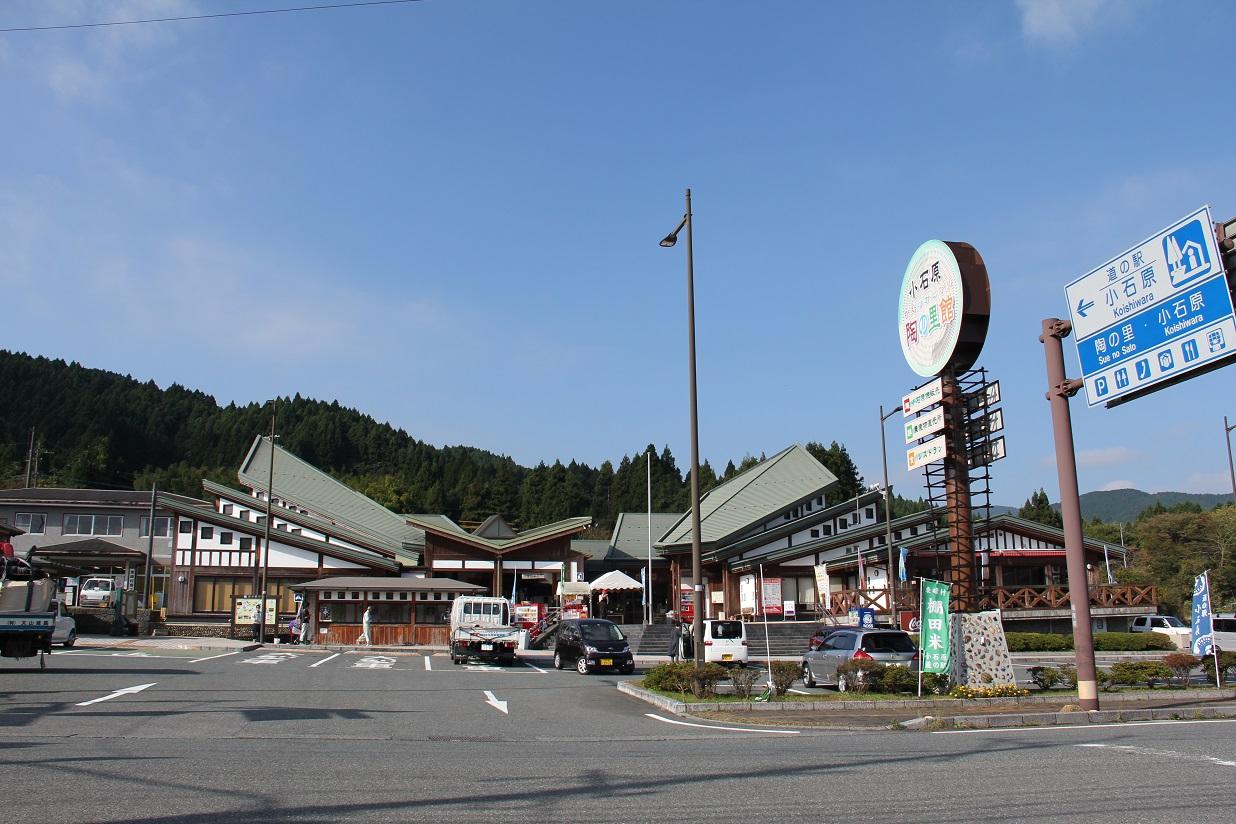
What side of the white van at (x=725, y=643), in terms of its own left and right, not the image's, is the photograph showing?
back

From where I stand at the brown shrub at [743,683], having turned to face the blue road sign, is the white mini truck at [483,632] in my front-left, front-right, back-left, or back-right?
back-left

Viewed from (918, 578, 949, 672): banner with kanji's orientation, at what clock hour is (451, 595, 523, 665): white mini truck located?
The white mini truck is roughly at 4 o'clock from the banner with kanji.

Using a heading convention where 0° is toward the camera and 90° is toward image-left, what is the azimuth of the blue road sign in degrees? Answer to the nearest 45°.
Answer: approximately 45°

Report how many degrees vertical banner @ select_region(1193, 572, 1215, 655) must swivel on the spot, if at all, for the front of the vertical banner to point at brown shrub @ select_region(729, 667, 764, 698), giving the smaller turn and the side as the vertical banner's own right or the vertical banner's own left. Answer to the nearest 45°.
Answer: approximately 45° to the vertical banner's own right

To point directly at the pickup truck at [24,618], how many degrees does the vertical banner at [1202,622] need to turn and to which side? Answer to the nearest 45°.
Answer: approximately 45° to its right
